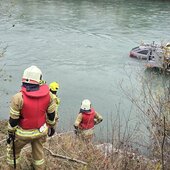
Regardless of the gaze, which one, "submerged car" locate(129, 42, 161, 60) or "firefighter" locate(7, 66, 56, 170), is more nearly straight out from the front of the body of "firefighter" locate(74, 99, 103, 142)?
the submerged car

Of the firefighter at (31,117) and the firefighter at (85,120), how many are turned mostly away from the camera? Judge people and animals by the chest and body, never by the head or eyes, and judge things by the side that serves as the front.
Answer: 2

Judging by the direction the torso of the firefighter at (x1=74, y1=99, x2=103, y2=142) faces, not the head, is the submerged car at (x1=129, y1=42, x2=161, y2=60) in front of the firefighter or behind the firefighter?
in front

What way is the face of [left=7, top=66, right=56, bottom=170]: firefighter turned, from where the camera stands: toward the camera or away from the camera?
away from the camera

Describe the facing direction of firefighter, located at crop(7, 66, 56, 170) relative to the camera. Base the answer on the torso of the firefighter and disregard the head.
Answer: away from the camera

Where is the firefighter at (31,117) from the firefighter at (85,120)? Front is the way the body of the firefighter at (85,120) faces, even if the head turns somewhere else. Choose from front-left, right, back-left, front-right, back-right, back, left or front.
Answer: back

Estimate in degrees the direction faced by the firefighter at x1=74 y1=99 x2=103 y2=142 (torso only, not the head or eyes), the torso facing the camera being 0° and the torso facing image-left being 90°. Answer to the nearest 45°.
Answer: approximately 180°
